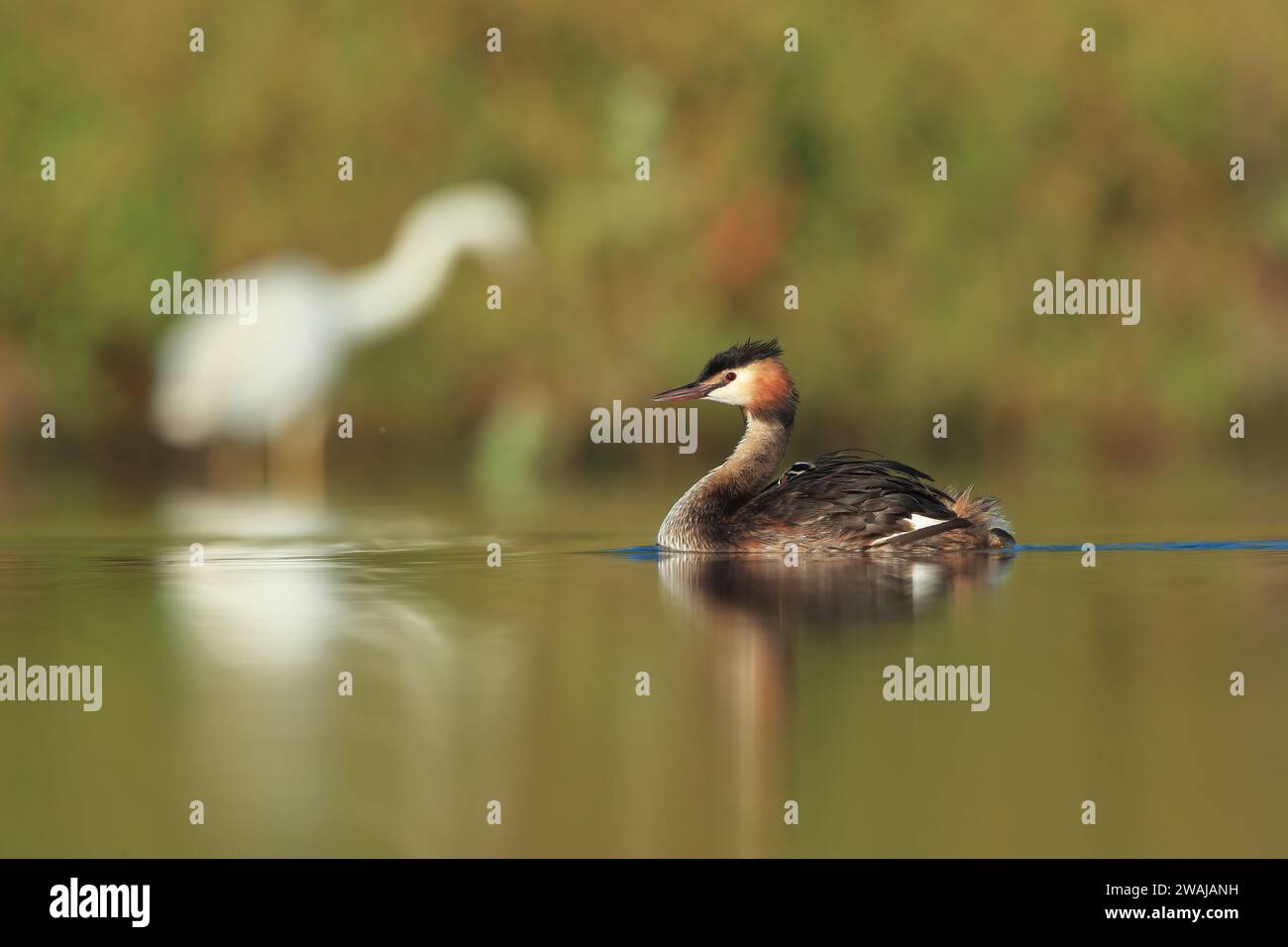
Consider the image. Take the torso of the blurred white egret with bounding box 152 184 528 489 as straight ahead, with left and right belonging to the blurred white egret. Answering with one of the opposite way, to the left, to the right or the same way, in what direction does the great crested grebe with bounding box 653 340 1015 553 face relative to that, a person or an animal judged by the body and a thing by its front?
the opposite way

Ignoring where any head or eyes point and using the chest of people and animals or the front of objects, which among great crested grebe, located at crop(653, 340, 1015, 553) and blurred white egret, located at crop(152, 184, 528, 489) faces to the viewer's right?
the blurred white egret

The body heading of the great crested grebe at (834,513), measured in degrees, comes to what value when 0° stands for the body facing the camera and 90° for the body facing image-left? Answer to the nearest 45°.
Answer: approximately 90°

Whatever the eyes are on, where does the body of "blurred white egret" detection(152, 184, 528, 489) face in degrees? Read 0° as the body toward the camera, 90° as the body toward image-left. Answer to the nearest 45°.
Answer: approximately 270°

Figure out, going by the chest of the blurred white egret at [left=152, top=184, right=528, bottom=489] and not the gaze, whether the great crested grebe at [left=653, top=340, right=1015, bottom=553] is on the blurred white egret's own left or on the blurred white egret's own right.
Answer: on the blurred white egret's own right

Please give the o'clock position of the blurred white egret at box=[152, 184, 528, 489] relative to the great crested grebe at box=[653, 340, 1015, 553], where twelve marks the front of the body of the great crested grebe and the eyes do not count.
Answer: The blurred white egret is roughly at 2 o'clock from the great crested grebe.

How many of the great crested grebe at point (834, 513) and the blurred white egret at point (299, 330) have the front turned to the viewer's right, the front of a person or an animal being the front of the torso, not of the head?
1
